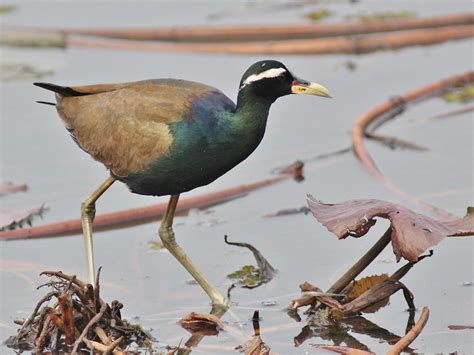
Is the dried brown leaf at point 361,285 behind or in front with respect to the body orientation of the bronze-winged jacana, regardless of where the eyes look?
in front

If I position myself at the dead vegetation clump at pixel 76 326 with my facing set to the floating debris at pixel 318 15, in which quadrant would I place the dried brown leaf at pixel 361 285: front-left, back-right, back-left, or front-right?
front-right

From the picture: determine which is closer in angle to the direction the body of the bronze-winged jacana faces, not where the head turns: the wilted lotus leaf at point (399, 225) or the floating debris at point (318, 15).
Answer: the wilted lotus leaf

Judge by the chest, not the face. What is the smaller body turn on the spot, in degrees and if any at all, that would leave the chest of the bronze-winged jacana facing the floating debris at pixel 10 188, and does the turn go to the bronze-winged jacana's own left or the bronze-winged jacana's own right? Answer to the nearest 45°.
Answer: approximately 135° to the bronze-winged jacana's own left

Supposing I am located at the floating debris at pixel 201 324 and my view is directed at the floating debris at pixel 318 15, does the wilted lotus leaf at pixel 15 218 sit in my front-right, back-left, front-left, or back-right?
front-left

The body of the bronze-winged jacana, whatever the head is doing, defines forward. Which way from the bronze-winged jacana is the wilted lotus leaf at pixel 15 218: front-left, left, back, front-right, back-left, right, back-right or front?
back-left

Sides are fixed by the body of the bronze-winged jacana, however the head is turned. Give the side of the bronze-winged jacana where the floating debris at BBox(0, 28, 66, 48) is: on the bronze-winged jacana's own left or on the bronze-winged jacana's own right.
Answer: on the bronze-winged jacana's own left

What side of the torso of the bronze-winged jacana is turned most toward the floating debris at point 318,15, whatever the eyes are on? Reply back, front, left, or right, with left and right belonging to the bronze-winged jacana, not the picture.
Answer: left

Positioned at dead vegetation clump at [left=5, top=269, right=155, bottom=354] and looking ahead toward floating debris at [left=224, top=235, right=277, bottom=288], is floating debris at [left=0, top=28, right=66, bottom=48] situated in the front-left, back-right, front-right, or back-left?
front-left

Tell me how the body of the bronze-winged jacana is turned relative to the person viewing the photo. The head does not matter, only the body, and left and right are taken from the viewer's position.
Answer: facing to the right of the viewer
